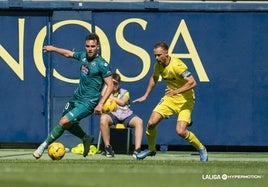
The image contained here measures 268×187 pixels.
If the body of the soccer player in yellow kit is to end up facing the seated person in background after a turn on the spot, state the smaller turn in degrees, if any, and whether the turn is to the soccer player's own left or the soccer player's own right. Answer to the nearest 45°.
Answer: approximately 90° to the soccer player's own right

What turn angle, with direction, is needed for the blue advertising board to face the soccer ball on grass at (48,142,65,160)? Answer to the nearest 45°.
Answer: approximately 45° to its right

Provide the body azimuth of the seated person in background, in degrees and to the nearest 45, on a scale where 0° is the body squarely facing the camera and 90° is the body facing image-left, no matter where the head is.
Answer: approximately 0°

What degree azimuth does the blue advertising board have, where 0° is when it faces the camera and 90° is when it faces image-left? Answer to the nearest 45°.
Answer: approximately 0°

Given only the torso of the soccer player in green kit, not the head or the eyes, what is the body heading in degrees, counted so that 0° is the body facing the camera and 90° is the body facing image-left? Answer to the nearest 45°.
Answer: approximately 45°

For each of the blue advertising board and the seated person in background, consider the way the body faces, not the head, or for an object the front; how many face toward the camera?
2

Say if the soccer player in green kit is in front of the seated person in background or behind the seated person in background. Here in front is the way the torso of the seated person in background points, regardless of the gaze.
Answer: in front
